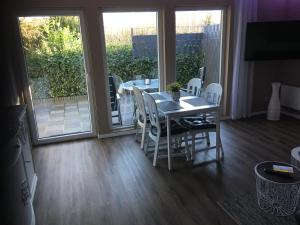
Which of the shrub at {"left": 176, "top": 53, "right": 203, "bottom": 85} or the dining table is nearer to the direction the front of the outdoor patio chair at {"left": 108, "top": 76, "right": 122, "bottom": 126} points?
the shrub

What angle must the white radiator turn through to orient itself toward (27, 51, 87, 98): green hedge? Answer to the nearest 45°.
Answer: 0° — it already faces it

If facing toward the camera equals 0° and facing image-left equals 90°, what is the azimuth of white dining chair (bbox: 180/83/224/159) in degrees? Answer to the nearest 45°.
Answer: approximately 45°

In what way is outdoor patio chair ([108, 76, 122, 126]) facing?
to the viewer's right

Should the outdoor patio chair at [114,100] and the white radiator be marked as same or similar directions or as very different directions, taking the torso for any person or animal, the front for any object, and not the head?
very different directions

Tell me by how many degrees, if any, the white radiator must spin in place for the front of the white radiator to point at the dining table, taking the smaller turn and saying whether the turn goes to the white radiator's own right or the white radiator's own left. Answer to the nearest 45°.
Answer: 0° — it already faces it

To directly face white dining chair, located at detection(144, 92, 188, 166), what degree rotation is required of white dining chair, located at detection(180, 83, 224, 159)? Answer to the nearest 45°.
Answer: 0° — it already faces it

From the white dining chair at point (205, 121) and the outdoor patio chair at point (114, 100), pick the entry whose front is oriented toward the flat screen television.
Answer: the outdoor patio chair

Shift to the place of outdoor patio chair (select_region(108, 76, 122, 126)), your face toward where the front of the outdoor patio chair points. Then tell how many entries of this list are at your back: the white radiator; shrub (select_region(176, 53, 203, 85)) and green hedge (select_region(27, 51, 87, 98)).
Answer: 1
